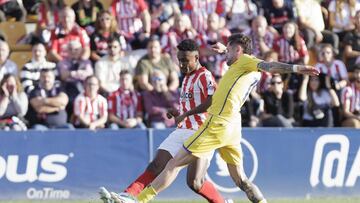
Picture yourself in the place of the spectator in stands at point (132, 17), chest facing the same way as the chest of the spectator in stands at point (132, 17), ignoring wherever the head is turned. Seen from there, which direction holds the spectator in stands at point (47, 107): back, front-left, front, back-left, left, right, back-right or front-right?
front-right

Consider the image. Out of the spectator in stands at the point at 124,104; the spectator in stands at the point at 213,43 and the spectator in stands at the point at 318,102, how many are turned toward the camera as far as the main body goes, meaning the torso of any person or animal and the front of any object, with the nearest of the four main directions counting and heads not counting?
3

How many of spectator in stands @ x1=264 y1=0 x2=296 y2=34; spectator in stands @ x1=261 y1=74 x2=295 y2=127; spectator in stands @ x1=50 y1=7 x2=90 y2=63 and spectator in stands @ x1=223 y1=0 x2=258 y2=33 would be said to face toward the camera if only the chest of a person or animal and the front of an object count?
4

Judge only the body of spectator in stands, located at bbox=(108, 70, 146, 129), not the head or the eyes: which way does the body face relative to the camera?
toward the camera

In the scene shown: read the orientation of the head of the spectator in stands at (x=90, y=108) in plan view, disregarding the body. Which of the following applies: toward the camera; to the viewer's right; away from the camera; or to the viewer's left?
toward the camera

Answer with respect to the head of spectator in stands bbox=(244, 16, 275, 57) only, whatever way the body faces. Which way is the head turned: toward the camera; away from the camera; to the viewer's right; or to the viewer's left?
toward the camera

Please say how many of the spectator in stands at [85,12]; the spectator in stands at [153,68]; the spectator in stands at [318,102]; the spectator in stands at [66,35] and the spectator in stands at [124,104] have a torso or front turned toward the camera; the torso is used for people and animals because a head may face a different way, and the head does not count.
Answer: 5

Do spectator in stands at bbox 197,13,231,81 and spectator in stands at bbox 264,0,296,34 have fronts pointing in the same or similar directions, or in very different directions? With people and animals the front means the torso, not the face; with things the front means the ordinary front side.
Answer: same or similar directions

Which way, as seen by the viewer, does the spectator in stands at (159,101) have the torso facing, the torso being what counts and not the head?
toward the camera

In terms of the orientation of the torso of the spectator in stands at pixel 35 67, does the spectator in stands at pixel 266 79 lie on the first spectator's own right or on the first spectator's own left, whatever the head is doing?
on the first spectator's own left

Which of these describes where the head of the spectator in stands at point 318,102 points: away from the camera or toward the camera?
toward the camera

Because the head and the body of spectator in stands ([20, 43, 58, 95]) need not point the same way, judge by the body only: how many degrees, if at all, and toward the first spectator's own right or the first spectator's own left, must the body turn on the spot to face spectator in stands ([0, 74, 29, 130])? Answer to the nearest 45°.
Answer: approximately 45° to the first spectator's own right

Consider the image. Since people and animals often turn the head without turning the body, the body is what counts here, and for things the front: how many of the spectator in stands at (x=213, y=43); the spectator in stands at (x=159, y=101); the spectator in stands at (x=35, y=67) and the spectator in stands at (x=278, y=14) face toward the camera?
4

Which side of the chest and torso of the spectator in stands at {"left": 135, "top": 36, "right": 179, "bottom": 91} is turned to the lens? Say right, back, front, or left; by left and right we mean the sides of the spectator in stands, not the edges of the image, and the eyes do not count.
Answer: front

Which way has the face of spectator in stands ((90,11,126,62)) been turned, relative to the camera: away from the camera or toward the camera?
toward the camera
